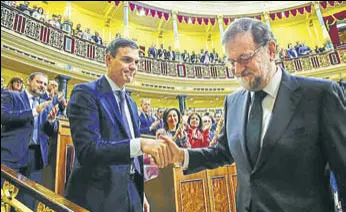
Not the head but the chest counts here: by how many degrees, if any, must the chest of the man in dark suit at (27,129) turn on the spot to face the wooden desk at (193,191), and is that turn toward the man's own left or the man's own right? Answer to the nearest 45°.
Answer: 0° — they already face it

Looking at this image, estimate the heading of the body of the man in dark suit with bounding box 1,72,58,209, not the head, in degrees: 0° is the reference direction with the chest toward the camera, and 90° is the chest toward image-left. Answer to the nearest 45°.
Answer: approximately 315°

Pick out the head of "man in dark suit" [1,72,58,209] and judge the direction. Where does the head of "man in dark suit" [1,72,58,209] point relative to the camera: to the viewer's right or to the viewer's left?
to the viewer's right

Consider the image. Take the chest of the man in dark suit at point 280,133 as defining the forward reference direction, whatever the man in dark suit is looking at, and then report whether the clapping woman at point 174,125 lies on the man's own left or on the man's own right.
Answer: on the man's own right

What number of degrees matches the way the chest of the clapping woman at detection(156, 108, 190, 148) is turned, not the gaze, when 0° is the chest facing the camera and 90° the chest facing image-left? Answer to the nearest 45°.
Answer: approximately 0°

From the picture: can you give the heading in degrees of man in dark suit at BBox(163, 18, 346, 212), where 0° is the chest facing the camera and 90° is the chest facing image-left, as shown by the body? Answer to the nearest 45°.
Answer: approximately 45°

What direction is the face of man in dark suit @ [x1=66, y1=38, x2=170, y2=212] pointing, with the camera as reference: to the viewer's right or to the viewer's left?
to the viewer's right

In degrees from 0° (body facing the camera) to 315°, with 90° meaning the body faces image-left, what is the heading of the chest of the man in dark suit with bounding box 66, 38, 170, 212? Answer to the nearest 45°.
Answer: approximately 315°

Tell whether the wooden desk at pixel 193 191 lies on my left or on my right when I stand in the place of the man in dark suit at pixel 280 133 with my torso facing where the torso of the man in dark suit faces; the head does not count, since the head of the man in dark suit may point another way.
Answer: on my right
